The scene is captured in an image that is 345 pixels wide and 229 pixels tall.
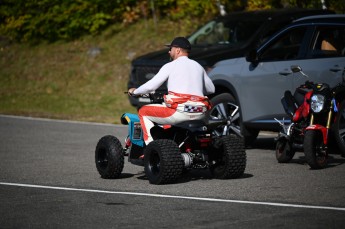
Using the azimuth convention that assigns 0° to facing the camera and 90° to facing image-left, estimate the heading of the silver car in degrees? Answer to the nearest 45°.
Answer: approximately 90°

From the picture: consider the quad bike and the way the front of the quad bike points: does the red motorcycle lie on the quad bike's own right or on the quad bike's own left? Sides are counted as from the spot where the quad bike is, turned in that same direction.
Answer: on the quad bike's own right

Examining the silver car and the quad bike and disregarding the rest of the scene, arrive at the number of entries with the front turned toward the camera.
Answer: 0

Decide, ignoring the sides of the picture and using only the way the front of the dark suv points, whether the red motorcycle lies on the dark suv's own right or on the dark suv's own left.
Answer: on the dark suv's own left

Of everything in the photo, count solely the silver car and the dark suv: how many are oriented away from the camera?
0

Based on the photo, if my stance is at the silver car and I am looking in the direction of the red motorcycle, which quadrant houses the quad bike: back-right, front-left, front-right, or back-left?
front-right

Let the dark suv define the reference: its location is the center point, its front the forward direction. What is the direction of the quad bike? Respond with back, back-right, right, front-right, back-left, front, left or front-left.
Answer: front-left

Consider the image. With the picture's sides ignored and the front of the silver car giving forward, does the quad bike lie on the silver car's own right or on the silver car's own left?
on the silver car's own left

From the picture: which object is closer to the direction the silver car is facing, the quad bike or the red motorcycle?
the quad bike

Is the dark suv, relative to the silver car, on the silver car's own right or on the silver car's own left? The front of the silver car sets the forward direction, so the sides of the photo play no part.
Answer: on the silver car's own right

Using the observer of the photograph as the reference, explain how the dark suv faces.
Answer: facing the viewer and to the left of the viewer

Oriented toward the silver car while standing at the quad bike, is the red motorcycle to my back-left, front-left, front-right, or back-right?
front-right
